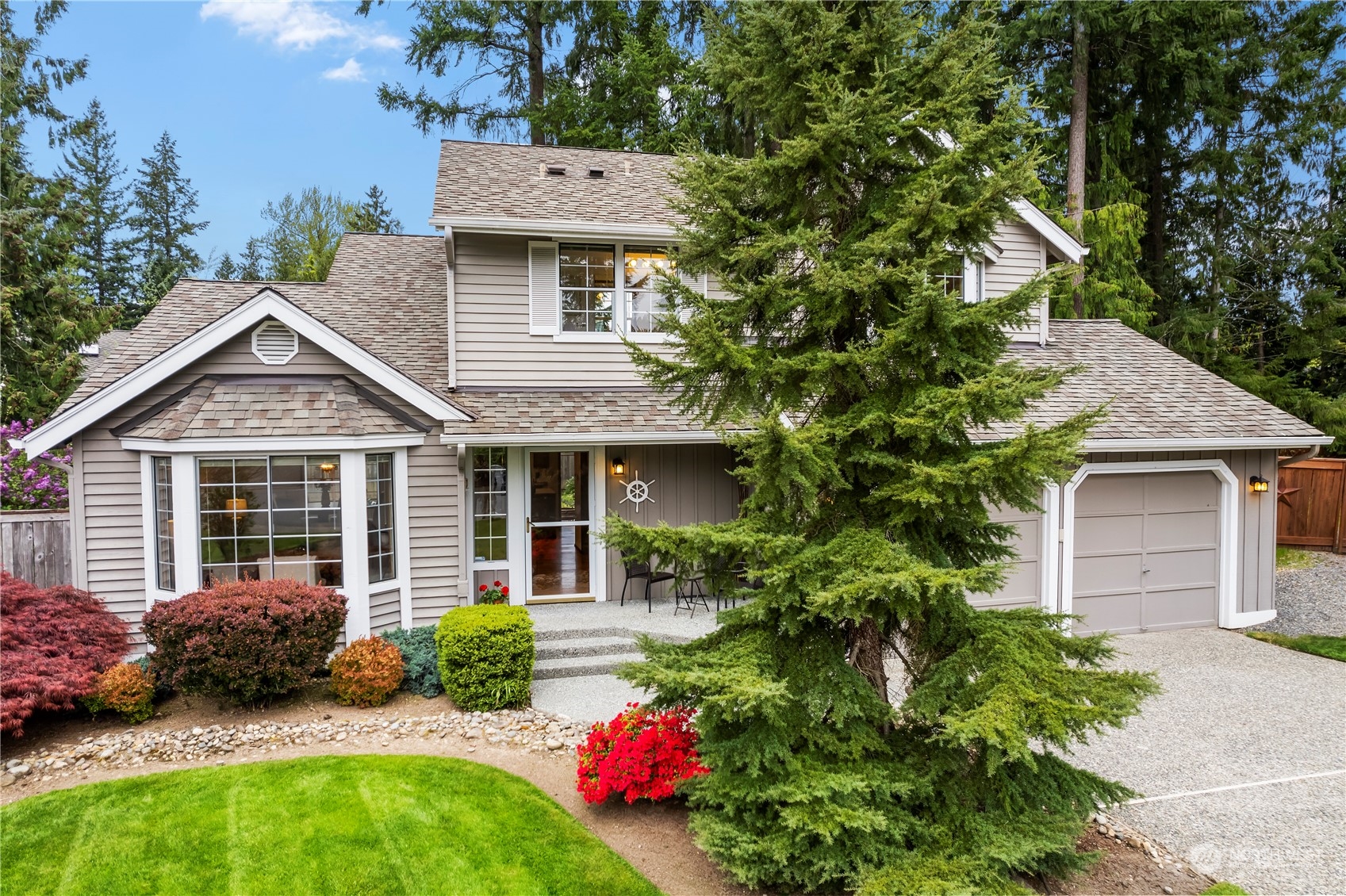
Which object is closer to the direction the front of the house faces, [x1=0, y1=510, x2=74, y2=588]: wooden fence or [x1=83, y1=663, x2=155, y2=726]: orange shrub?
the orange shrub

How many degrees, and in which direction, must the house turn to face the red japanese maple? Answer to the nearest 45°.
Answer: approximately 45° to its right

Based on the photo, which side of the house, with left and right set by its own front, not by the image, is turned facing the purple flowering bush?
right

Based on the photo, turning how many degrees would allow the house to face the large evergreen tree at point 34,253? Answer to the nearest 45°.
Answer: approximately 135° to its right

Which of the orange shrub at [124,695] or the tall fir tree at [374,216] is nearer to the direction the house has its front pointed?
the orange shrub

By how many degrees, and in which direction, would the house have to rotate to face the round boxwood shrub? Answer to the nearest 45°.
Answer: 0° — it already faces it

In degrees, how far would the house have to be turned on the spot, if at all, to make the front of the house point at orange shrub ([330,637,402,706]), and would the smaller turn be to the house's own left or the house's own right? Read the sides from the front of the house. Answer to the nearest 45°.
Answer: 0° — it already faces it

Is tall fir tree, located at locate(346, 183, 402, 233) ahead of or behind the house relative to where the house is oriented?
behind

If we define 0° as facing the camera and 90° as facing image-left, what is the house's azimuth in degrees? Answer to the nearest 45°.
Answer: approximately 0°

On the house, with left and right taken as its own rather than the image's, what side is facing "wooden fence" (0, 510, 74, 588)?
right

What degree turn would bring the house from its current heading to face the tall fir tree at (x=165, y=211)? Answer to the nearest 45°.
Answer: approximately 135° to its right
